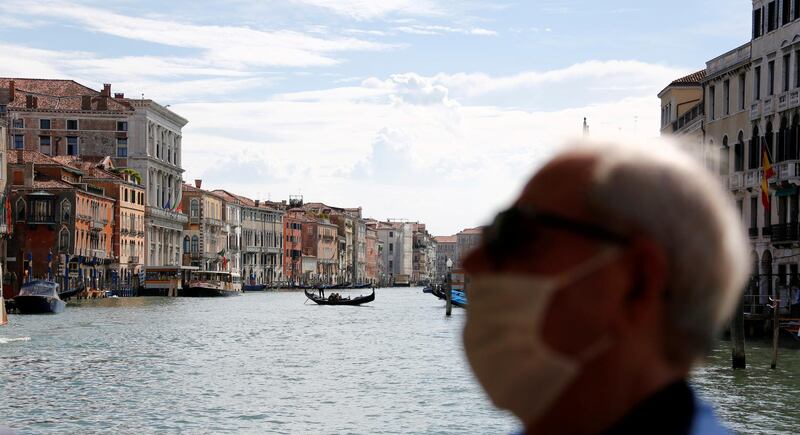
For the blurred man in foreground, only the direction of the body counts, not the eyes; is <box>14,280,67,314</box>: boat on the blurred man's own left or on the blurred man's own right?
on the blurred man's own right

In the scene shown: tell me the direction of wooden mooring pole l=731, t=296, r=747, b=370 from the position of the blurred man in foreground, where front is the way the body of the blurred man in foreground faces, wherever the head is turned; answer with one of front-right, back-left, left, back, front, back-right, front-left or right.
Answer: right

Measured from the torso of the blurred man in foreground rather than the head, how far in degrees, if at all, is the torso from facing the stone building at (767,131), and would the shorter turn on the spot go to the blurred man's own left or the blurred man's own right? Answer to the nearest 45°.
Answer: approximately 90° to the blurred man's own right

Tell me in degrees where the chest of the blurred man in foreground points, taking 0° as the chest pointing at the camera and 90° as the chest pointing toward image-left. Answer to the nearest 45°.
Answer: approximately 90°

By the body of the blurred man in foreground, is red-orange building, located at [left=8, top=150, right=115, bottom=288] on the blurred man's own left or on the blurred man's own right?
on the blurred man's own right
